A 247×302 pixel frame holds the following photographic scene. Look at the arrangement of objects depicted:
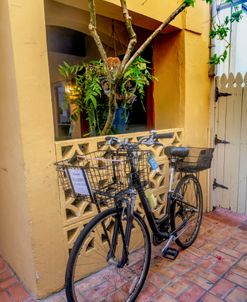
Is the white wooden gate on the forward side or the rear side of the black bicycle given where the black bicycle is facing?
on the rear side

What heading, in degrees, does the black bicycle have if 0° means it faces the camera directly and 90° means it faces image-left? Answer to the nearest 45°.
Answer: approximately 45°
